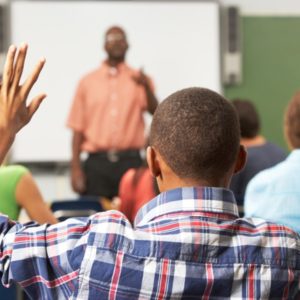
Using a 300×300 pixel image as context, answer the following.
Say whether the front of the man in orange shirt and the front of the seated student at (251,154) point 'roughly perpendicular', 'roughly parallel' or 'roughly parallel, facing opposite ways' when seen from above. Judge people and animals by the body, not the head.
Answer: roughly parallel, facing opposite ways

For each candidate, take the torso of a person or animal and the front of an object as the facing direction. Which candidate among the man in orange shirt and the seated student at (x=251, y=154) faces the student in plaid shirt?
the man in orange shirt

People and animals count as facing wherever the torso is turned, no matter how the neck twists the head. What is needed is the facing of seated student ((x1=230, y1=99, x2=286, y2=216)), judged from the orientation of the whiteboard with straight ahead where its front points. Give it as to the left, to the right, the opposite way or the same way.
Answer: the opposite way

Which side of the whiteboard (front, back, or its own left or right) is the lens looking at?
front

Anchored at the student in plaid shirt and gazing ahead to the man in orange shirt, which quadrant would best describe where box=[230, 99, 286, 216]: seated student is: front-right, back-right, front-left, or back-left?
front-right

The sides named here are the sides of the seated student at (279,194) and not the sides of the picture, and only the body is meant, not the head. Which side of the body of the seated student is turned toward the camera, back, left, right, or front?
back

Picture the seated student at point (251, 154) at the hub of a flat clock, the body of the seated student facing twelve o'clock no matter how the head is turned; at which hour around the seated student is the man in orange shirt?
The man in orange shirt is roughly at 11 o'clock from the seated student.

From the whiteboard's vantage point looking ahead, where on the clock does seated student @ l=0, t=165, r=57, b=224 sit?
The seated student is roughly at 12 o'clock from the whiteboard.

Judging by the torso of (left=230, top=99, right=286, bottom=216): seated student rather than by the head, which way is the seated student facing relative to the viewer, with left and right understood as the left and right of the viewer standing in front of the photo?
facing away from the viewer

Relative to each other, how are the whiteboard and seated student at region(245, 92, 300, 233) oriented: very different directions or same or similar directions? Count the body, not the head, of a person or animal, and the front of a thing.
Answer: very different directions

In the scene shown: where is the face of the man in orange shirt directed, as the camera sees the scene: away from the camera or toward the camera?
toward the camera

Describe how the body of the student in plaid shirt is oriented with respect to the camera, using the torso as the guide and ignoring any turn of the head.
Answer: away from the camera

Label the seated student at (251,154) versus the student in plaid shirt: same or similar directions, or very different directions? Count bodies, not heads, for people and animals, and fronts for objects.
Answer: same or similar directions

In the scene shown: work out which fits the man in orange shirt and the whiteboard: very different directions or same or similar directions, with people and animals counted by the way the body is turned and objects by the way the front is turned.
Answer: same or similar directions

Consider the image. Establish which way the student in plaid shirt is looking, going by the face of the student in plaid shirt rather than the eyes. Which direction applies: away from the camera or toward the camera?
away from the camera

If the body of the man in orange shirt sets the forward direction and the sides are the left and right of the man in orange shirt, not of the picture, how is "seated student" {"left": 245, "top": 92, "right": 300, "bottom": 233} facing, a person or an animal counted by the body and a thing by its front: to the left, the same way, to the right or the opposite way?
the opposite way
